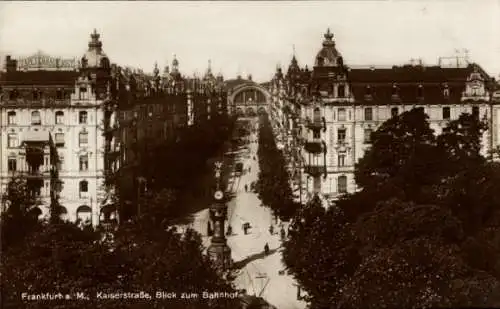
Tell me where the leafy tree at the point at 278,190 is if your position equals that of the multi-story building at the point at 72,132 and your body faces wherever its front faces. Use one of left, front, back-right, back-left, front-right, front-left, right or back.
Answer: left

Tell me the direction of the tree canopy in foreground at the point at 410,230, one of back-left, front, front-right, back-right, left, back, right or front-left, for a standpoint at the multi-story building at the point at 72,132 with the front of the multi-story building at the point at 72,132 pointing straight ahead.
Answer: front-left

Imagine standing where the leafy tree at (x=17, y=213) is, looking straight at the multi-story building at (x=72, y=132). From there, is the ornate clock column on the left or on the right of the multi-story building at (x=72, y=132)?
right

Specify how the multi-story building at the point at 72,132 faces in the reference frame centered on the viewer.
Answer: facing the viewer

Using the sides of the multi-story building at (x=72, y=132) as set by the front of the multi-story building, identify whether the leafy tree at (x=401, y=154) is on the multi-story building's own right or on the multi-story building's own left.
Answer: on the multi-story building's own left

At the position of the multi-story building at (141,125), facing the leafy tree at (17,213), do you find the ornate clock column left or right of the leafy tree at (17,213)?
left
